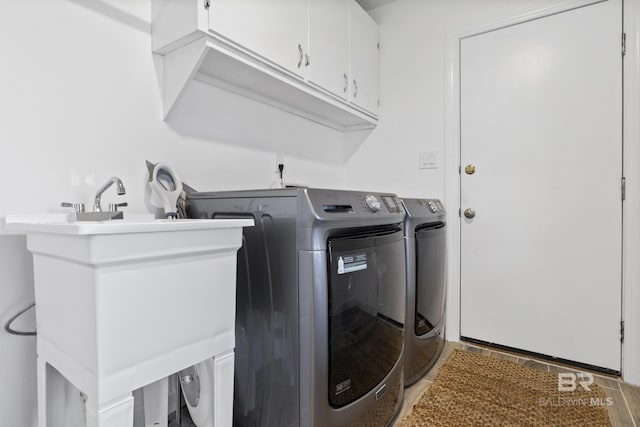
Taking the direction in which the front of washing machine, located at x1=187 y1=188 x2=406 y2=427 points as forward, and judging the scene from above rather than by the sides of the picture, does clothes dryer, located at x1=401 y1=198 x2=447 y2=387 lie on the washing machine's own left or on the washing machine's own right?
on the washing machine's own left

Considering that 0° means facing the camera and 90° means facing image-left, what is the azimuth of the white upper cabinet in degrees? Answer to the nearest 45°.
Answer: approximately 315°

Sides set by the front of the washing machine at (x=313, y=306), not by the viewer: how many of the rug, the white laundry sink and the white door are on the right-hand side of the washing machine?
1

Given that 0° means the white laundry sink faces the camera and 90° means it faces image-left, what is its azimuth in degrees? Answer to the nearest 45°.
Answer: approximately 315°

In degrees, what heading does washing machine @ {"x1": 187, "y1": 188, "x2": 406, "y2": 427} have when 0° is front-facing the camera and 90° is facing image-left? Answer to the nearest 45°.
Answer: approximately 315°

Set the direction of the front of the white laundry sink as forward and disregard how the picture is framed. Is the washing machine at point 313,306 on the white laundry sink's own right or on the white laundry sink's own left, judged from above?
on the white laundry sink's own left
